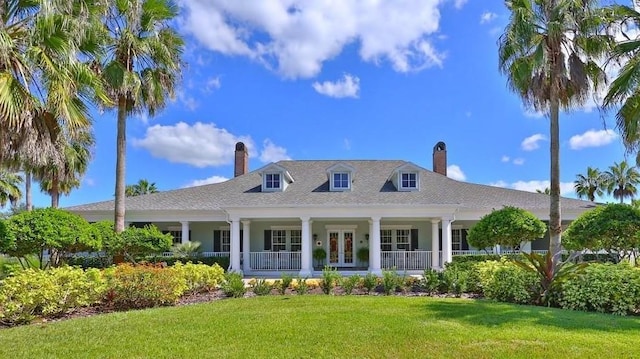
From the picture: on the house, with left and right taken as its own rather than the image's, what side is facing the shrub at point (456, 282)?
front

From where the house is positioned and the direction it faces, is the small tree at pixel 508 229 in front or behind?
in front

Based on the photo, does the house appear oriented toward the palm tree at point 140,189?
no

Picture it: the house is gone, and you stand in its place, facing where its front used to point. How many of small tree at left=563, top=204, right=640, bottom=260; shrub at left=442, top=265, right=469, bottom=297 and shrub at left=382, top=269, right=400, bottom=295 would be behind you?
0

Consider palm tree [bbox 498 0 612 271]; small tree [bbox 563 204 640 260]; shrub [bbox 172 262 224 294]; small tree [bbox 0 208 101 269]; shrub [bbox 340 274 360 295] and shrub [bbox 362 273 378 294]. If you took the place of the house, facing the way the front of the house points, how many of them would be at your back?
0

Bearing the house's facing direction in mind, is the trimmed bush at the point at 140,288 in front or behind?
in front

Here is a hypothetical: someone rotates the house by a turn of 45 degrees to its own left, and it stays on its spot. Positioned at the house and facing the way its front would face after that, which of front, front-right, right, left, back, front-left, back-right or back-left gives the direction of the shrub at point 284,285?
front-right

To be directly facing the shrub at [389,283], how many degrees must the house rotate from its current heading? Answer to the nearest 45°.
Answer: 0° — it already faces it

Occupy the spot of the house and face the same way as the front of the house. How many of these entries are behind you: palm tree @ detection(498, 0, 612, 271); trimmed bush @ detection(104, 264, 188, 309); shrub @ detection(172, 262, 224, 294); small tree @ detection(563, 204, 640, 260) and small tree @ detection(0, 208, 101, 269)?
0

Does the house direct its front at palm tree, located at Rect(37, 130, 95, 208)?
no

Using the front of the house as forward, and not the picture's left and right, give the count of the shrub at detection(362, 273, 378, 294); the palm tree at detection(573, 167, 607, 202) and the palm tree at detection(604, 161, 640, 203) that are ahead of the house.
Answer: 1

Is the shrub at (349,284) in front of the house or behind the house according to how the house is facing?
in front

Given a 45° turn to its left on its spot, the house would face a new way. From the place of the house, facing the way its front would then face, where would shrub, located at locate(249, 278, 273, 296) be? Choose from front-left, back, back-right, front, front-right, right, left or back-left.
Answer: front-right

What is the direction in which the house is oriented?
toward the camera
